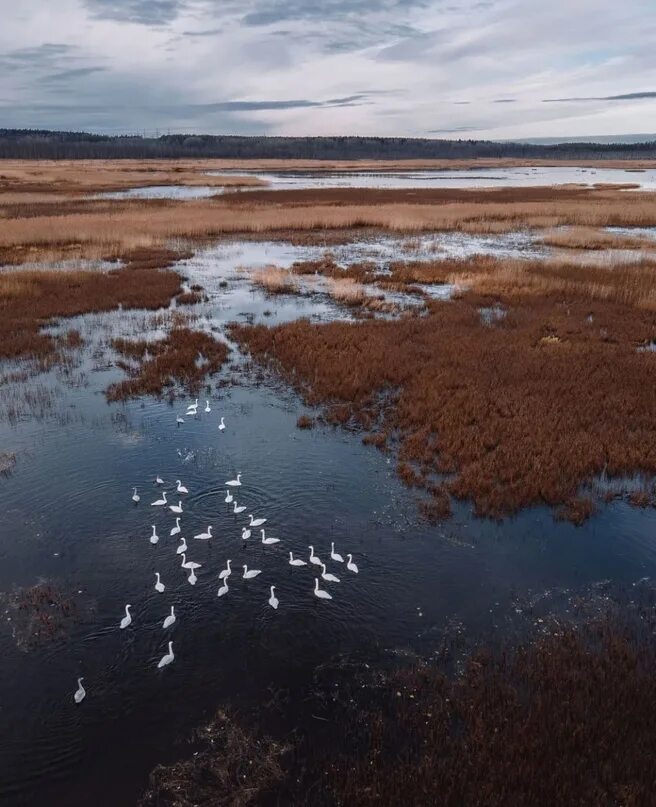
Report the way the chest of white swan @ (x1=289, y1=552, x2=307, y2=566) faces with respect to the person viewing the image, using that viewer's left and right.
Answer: facing to the left of the viewer

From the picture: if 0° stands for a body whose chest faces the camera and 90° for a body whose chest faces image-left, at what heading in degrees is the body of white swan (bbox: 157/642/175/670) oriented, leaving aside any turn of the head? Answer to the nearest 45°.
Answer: approximately 225°

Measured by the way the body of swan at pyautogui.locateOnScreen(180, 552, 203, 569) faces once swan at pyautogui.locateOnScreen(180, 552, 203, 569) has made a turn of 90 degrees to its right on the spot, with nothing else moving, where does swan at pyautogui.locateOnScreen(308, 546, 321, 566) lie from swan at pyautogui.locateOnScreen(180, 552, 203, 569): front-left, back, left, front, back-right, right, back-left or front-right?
right

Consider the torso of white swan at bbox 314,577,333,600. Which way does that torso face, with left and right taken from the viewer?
facing away from the viewer and to the left of the viewer

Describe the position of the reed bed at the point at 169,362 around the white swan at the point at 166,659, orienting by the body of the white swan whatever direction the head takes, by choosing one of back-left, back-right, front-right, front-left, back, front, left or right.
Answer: front-left

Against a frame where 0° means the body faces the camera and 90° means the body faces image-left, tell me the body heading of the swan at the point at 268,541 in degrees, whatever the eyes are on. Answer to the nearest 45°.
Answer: approximately 90°

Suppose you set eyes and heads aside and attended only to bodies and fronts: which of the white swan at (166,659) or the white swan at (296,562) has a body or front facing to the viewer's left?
the white swan at (296,562)

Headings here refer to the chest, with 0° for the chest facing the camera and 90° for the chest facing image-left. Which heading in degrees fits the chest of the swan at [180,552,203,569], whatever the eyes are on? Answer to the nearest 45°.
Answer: approximately 90°

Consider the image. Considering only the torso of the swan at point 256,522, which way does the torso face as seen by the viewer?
to the viewer's left

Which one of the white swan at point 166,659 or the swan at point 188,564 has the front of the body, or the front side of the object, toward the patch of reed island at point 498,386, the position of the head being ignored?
the white swan

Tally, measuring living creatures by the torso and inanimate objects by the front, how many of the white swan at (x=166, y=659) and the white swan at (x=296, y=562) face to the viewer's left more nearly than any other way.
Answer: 1
